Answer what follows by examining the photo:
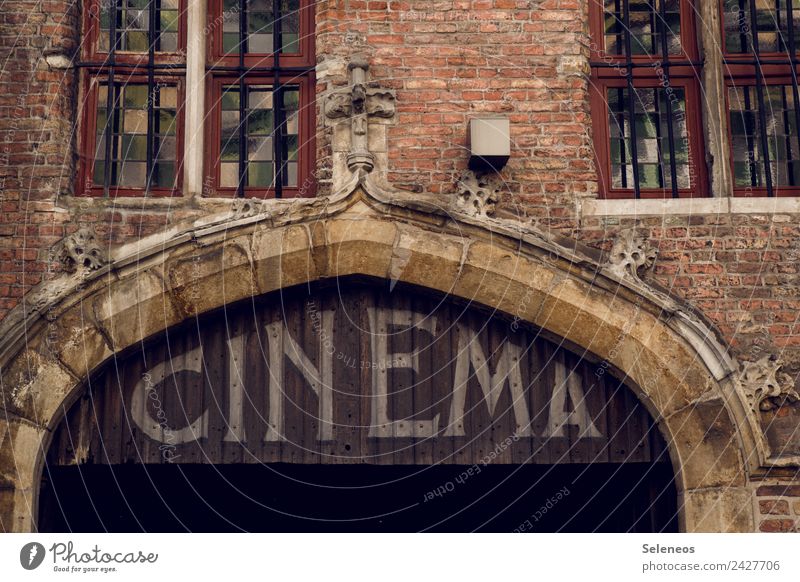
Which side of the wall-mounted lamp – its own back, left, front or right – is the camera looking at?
front
